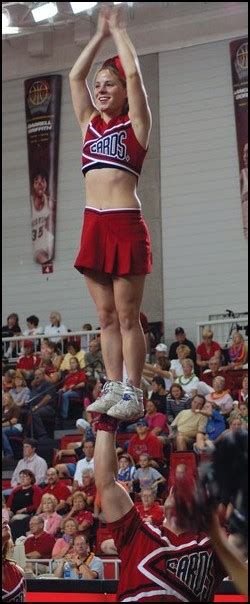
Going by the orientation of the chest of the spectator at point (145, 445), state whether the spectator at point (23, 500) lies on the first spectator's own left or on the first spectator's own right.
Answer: on the first spectator's own right

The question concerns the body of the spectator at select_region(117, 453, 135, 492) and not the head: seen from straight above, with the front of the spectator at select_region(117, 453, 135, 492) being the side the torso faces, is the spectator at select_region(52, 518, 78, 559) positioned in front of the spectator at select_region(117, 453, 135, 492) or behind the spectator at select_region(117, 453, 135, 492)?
in front

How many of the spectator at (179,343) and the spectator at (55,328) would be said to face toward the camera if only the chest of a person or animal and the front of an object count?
2

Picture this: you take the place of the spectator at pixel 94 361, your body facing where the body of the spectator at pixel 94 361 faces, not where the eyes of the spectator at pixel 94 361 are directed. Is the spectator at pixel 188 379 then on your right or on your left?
on your left

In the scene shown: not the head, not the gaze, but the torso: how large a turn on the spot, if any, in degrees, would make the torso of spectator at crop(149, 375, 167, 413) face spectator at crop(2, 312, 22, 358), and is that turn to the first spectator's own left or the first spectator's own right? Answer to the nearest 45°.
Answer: approximately 90° to the first spectator's own right

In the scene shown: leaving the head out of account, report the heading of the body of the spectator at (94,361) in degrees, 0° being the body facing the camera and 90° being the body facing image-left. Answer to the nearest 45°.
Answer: approximately 45°
